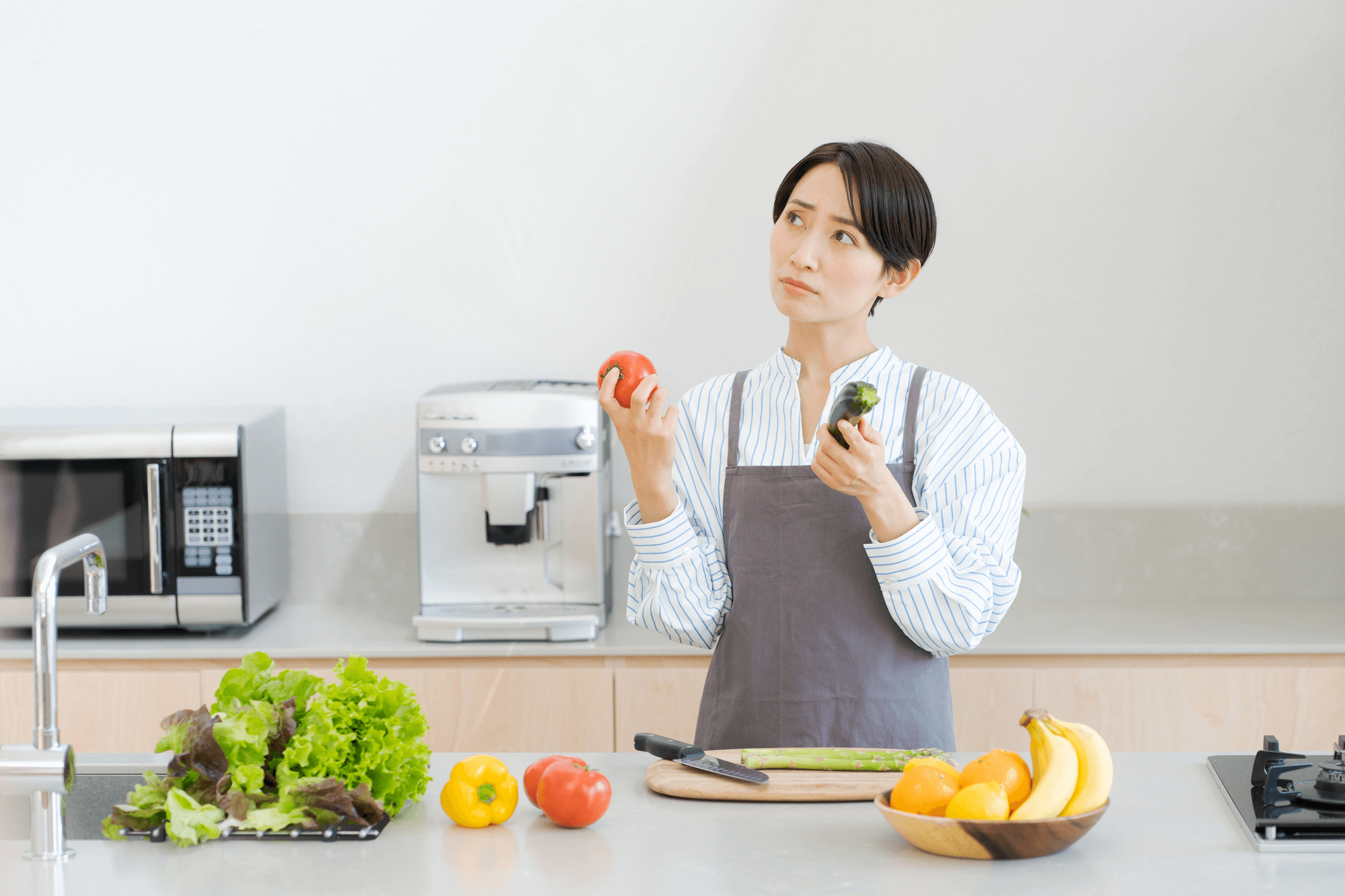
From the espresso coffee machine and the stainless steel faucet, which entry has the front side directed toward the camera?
the espresso coffee machine

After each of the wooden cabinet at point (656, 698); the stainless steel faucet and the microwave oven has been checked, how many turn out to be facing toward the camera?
2

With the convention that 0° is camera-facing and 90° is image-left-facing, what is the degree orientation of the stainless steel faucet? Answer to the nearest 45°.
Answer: approximately 225°

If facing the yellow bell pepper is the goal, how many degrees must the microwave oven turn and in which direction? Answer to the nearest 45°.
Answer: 0° — it already faces it

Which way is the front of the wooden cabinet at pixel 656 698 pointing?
toward the camera

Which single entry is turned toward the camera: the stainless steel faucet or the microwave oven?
the microwave oven

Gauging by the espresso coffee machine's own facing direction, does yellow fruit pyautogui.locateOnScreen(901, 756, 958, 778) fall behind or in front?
in front

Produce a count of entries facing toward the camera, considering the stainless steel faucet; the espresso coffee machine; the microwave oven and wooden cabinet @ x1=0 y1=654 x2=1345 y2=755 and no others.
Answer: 3

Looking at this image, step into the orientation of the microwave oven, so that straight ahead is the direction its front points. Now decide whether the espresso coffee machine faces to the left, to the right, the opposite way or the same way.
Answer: the same way

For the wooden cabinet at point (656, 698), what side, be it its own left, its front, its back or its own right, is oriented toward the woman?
front

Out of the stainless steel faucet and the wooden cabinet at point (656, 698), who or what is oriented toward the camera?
the wooden cabinet

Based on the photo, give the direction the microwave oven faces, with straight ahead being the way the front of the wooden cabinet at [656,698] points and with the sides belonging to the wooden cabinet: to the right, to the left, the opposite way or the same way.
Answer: the same way

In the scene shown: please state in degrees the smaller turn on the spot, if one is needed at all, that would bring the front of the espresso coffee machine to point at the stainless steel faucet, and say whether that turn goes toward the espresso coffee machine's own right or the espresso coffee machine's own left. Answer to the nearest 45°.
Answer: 0° — it already faces it

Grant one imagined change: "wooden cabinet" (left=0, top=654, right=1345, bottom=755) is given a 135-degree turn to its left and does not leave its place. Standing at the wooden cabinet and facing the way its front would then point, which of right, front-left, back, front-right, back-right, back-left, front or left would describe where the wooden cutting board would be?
back-right

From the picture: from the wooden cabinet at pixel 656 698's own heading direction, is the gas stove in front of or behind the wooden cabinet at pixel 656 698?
in front
